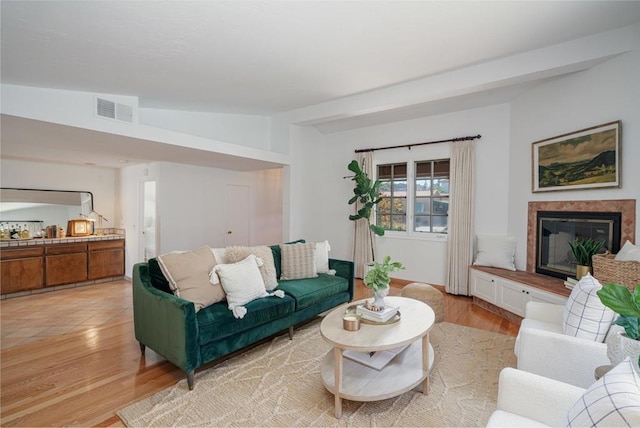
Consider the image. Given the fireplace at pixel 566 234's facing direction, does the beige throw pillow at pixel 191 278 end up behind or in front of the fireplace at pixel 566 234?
in front

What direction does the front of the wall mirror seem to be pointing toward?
toward the camera

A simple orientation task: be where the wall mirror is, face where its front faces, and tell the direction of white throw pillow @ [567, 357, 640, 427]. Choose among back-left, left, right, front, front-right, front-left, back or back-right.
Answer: front

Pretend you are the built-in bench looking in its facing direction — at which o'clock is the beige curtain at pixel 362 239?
The beige curtain is roughly at 2 o'clock from the built-in bench.

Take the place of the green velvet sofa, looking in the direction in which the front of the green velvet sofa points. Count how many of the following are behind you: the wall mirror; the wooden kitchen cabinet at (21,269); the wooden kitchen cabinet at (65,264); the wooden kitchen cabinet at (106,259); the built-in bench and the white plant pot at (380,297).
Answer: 4

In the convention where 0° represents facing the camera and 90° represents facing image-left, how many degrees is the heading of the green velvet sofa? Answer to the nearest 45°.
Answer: approximately 315°

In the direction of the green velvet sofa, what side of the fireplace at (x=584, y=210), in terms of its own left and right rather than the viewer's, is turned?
front

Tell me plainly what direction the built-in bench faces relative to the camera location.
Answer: facing the viewer and to the left of the viewer

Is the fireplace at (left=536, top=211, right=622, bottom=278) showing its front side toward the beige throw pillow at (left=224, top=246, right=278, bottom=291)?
yes

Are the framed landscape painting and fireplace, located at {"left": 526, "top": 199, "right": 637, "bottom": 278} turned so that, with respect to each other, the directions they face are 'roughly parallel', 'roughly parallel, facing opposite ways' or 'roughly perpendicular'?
roughly parallel

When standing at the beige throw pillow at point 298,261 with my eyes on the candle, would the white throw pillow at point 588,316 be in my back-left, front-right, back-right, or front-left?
front-left

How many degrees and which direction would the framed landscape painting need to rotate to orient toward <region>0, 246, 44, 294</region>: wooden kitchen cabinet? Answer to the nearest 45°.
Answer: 0° — it already faces it

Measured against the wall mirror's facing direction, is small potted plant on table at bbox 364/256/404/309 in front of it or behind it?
in front

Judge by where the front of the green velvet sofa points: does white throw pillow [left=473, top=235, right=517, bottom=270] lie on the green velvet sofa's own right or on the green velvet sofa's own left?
on the green velvet sofa's own left

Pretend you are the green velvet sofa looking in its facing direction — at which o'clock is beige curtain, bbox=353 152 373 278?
The beige curtain is roughly at 9 o'clock from the green velvet sofa.

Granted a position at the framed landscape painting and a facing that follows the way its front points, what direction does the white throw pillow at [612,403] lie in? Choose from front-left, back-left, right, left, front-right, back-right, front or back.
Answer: front-left

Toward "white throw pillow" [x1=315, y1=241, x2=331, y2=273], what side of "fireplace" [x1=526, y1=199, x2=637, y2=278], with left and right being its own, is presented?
front
